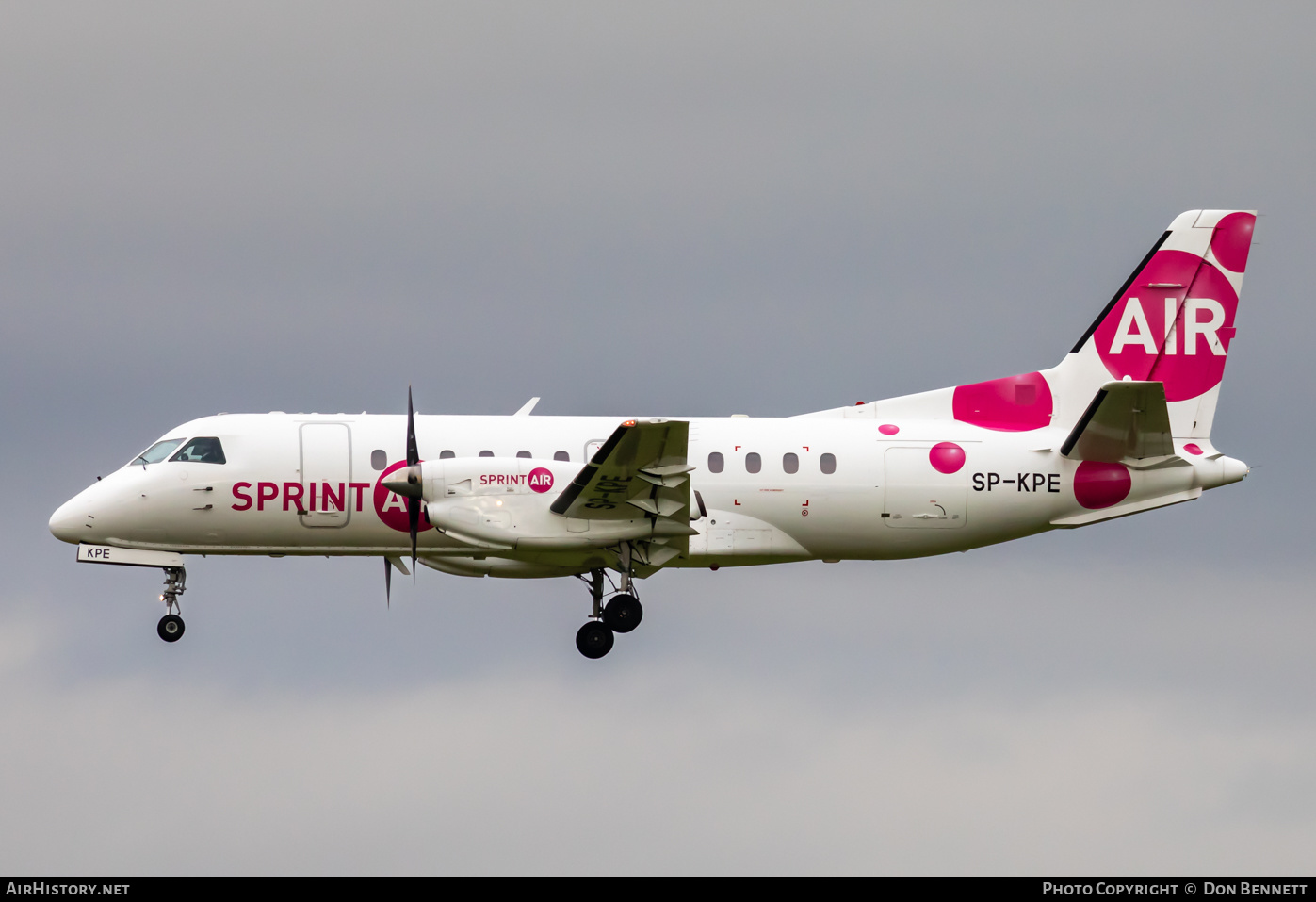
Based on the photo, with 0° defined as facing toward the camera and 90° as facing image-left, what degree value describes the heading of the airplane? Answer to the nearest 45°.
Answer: approximately 90°
